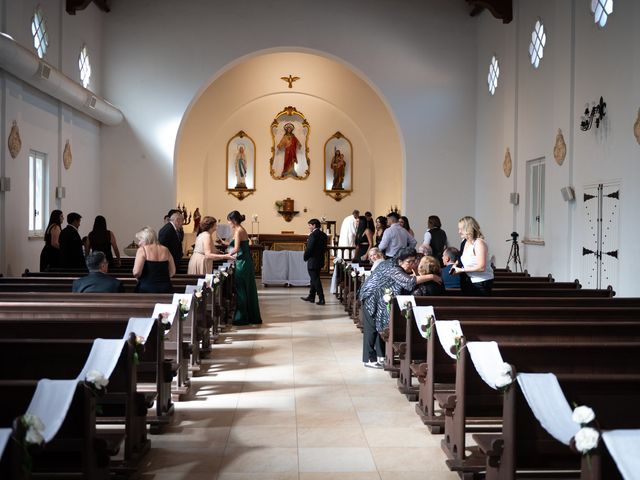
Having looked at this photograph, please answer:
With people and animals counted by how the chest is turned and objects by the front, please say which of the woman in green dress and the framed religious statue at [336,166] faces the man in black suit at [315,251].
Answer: the framed religious statue

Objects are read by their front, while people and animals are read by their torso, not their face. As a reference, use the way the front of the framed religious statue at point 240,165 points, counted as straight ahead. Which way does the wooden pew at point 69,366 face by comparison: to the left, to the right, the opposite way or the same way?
the opposite way

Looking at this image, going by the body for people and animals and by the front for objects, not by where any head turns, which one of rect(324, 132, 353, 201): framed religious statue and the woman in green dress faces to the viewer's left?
the woman in green dress

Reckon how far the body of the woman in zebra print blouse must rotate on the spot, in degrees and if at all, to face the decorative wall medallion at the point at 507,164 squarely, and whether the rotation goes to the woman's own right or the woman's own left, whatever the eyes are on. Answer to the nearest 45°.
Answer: approximately 90° to the woman's own left

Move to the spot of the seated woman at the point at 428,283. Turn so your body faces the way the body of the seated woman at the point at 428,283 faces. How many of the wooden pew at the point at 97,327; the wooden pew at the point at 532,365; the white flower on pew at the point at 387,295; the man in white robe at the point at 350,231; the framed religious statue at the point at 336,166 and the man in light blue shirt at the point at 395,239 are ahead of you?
3

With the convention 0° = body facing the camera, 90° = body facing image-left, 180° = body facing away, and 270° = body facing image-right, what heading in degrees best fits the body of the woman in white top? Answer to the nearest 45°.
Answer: approximately 90°

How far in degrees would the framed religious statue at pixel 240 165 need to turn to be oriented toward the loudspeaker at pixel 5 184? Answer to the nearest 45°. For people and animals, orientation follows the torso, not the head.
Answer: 0° — it already faces it

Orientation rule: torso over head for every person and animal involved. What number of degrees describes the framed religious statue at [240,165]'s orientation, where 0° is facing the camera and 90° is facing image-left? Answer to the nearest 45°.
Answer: approximately 0°

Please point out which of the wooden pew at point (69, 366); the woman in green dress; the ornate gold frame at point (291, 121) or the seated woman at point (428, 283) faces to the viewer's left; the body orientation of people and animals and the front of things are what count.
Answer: the woman in green dress

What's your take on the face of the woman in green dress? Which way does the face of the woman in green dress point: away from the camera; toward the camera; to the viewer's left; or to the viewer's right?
to the viewer's left
